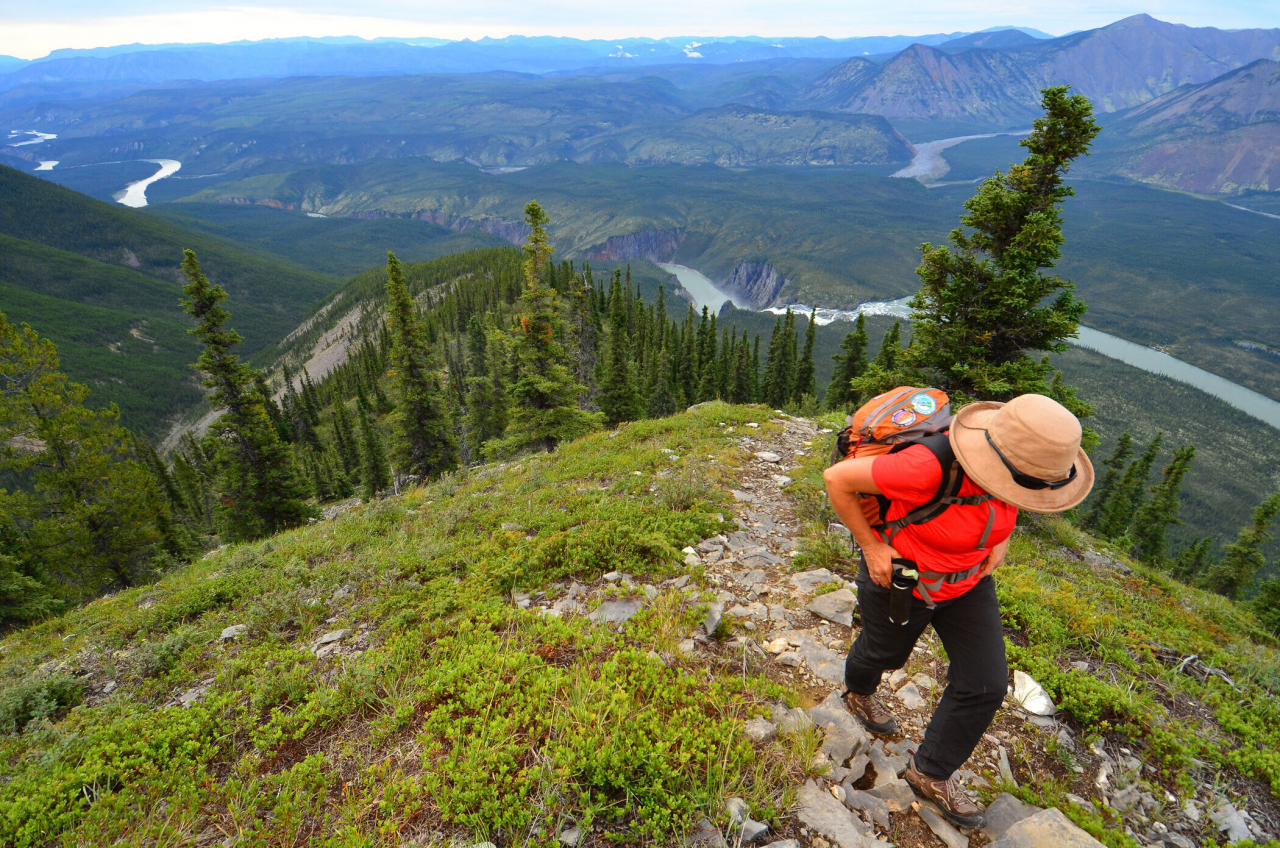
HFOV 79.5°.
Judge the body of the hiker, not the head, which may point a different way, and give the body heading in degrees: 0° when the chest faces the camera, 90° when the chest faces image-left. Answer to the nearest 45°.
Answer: approximately 315°

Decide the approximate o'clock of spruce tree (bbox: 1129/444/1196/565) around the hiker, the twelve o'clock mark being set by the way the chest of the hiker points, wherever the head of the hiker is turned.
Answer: The spruce tree is roughly at 8 o'clock from the hiker.

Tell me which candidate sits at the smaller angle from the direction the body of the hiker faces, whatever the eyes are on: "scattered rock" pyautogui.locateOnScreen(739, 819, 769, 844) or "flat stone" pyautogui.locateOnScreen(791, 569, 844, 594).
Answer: the scattered rock

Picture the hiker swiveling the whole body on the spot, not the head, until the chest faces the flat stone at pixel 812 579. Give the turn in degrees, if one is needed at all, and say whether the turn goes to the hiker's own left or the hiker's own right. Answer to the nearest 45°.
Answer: approximately 180°

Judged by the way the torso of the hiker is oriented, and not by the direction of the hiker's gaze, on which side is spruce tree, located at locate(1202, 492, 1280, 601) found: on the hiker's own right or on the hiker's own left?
on the hiker's own left

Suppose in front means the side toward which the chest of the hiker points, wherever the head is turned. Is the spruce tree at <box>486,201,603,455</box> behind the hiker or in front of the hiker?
behind
